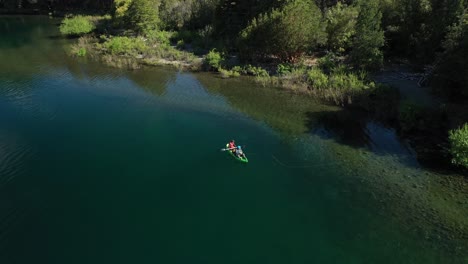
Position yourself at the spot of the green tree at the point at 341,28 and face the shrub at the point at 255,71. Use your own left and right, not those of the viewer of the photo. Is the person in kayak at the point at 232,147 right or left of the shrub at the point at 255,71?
left

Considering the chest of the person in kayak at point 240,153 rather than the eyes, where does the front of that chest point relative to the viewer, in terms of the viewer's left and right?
facing the viewer and to the right of the viewer

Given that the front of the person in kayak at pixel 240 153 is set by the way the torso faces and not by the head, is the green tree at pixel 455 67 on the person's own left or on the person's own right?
on the person's own left

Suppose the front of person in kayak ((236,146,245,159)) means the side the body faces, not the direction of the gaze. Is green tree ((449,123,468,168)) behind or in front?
in front

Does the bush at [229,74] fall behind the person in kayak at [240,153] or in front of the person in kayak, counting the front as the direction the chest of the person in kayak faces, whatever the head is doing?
behind

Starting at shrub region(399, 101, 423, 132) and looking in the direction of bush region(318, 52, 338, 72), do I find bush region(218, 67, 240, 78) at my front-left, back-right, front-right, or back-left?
front-left

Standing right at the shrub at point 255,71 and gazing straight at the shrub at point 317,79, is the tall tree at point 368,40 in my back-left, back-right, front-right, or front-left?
front-left

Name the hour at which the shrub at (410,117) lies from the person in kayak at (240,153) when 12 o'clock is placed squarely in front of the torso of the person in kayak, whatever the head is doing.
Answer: The shrub is roughly at 10 o'clock from the person in kayak.

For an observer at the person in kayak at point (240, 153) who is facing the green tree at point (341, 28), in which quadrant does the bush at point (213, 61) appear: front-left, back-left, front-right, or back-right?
front-left

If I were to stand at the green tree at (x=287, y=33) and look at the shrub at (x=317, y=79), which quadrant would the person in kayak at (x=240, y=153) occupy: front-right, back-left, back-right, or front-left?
front-right
